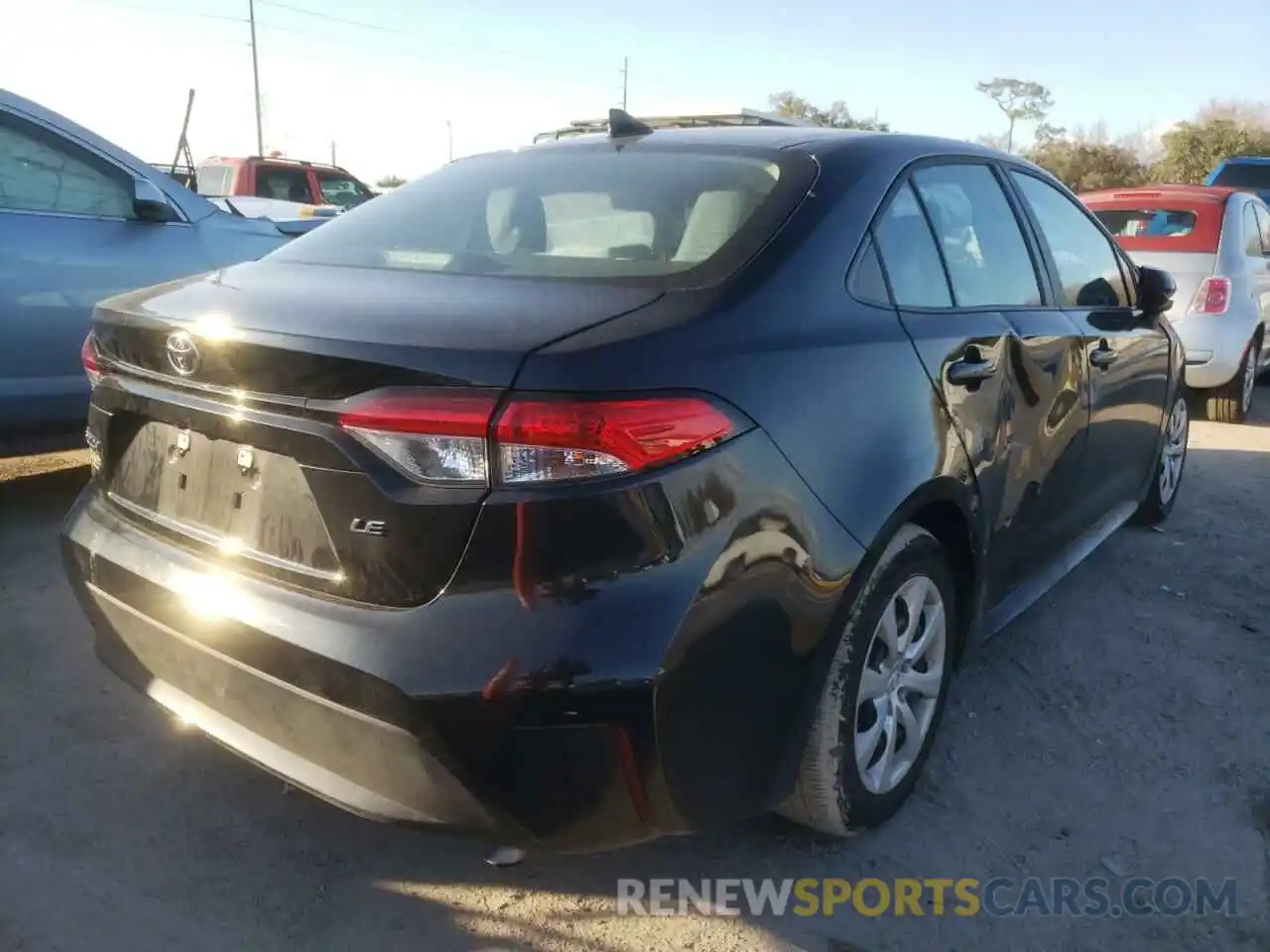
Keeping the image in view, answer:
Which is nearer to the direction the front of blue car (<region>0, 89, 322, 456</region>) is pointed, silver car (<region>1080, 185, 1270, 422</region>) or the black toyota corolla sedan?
the silver car

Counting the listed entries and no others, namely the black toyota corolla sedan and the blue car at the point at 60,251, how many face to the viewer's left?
0

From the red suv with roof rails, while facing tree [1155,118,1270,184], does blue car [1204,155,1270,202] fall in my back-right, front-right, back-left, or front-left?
front-right

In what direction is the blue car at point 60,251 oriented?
to the viewer's right

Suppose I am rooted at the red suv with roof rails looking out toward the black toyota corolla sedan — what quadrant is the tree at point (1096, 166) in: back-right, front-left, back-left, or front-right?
back-left

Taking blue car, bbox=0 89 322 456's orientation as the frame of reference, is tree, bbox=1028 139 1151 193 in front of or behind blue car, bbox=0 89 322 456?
in front

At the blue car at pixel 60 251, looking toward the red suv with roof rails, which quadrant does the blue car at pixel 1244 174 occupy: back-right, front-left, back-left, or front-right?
front-right

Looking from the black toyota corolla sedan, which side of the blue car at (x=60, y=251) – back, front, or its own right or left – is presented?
right

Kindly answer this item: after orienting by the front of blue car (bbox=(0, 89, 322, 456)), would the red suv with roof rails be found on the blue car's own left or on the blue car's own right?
on the blue car's own left

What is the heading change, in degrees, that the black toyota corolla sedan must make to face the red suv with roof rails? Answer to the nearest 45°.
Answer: approximately 45° to its left

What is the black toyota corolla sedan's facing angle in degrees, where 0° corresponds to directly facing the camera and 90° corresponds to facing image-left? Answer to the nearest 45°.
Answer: approximately 225°

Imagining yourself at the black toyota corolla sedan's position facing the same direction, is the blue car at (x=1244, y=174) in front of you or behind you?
in front
